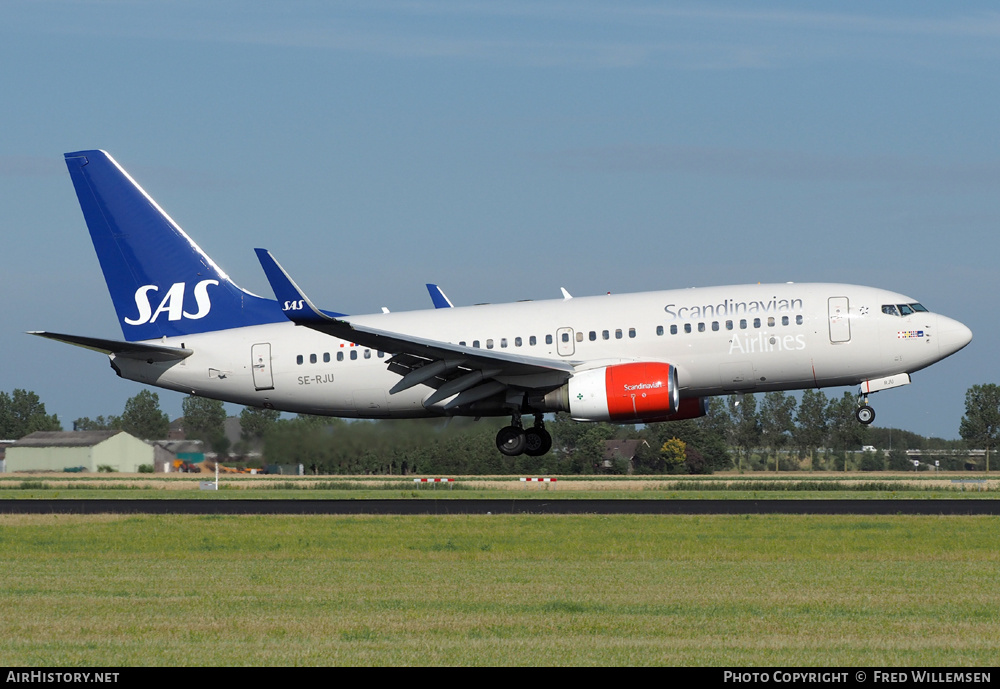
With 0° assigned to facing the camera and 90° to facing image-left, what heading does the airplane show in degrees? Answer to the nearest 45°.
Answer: approximately 270°
